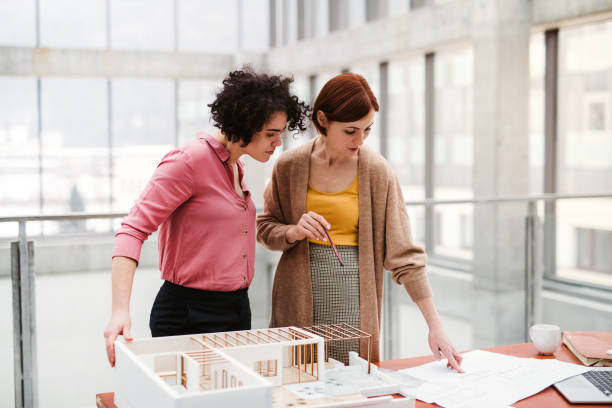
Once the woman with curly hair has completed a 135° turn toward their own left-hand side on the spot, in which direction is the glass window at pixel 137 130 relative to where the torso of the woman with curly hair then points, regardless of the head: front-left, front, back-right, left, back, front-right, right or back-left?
front

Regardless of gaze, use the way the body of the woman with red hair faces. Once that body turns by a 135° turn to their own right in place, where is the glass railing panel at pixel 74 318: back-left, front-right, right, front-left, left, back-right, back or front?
front

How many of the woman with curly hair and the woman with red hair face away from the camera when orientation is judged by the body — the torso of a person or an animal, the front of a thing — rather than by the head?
0

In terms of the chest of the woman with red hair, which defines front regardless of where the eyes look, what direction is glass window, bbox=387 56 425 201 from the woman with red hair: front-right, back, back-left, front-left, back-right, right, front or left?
back

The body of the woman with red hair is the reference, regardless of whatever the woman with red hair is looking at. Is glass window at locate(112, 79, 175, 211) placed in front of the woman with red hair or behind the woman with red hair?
behind

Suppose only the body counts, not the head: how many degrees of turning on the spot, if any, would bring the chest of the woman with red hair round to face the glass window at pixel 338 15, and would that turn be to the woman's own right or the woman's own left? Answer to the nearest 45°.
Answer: approximately 180°

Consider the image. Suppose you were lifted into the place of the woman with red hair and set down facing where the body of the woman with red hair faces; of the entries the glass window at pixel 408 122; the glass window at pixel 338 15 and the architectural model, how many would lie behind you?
2

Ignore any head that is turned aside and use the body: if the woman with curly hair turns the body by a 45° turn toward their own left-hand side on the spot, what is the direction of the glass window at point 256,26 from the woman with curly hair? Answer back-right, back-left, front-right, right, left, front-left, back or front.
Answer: left

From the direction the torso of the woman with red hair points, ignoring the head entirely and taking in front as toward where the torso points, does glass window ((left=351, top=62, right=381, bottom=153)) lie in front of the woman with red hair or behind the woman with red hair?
behind

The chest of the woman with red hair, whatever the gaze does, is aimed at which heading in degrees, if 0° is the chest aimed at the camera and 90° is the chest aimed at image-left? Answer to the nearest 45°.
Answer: approximately 0°

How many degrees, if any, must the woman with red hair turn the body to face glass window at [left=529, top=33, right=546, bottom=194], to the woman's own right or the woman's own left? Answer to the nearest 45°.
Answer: approximately 180°
